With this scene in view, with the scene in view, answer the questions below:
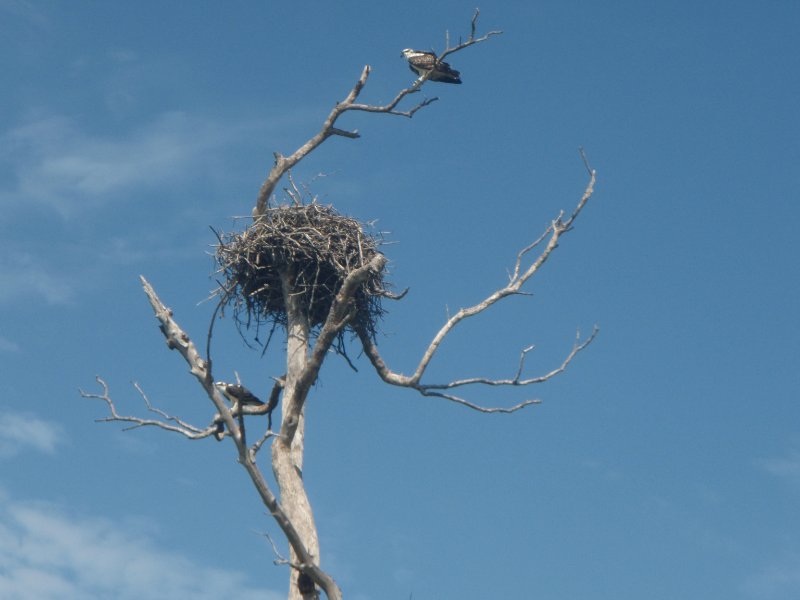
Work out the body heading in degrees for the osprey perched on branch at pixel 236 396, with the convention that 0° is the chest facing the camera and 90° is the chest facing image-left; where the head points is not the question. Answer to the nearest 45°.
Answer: approximately 90°

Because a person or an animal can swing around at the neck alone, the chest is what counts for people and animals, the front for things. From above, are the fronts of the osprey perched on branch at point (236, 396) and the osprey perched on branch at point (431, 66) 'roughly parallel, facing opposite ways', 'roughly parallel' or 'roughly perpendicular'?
roughly parallel

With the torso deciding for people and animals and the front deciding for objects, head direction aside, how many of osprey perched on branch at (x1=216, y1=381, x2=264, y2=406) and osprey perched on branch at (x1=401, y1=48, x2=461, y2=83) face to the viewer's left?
2

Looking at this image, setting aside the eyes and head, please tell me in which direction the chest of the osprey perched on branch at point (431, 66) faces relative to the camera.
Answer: to the viewer's left
